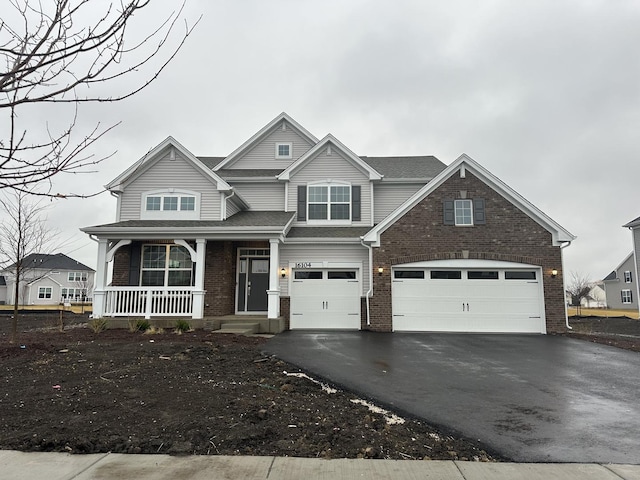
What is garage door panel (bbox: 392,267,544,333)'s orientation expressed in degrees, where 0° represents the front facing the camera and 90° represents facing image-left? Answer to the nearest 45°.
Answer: approximately 0°

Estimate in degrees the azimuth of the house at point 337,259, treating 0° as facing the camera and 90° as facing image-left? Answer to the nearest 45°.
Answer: approximately 0°

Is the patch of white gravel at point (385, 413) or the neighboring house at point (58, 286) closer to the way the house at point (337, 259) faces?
the patch of white gravel

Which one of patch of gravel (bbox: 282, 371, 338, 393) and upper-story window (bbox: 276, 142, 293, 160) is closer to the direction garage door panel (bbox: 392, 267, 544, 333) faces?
the patch of gravel

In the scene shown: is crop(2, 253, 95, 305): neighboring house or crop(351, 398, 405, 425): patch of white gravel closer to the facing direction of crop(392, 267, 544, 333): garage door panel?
the patch of white gravel

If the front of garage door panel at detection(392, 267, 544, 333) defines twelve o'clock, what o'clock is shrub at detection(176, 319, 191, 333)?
The shrub is roughly at 2 o'clock from the garage door panel.

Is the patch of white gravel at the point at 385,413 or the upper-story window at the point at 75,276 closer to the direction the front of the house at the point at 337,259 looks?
the patch of white gravel

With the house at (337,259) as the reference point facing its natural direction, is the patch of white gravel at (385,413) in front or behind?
in front

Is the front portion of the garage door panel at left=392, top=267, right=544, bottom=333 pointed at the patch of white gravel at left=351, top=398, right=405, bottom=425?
yes
